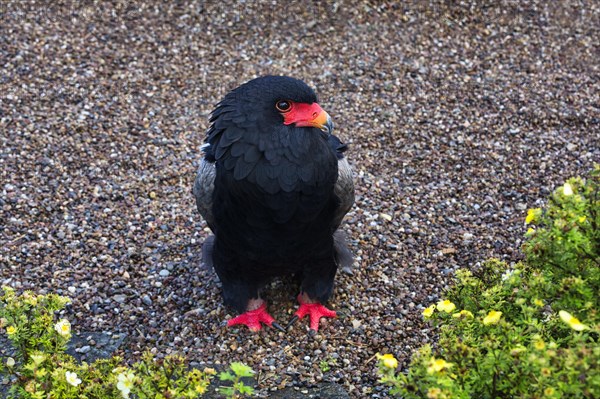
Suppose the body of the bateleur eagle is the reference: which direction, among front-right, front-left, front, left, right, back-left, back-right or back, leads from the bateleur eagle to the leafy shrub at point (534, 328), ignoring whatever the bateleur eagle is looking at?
front-left

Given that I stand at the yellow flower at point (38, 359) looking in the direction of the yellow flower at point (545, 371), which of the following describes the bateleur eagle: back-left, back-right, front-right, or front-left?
front-left

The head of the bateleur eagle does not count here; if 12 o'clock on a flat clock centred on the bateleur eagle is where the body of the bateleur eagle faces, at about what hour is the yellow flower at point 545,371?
The yellow flower is roughly at 11 o'clock from the bateleur eagle.

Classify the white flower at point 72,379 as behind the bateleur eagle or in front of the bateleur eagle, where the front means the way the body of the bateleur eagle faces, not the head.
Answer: in front

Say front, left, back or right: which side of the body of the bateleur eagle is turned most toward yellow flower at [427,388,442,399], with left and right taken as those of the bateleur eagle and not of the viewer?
front

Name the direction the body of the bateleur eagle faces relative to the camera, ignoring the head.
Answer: toward the camera

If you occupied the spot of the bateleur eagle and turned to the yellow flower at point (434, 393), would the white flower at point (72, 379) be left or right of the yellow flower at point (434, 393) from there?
right

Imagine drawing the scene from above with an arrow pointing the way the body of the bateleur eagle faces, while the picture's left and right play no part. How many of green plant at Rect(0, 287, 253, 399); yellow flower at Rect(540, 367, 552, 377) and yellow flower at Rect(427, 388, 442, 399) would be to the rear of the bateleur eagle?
0

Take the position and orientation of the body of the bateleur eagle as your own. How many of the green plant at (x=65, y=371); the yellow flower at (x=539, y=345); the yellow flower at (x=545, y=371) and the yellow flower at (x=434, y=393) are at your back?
0

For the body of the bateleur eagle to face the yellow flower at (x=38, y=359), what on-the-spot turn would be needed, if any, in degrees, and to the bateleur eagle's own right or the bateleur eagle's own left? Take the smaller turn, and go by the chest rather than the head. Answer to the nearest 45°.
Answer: approximately 45° to the bateleur eagle's own right

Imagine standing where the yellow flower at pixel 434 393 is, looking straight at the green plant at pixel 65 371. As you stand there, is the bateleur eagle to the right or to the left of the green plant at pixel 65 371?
right

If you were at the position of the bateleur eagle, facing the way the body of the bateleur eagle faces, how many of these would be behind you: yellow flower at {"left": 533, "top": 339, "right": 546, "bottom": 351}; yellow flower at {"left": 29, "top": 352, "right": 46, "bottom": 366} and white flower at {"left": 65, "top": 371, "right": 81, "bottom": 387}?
0

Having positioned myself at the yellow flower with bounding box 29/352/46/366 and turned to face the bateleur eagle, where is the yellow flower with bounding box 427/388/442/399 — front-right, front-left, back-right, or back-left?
front-right

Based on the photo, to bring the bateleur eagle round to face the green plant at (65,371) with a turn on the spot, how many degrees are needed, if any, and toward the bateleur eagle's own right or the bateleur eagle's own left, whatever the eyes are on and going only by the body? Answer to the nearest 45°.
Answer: approximately 45° to the bateleur eagle's own right

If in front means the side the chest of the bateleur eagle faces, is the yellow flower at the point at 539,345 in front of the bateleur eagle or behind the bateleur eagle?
in front
